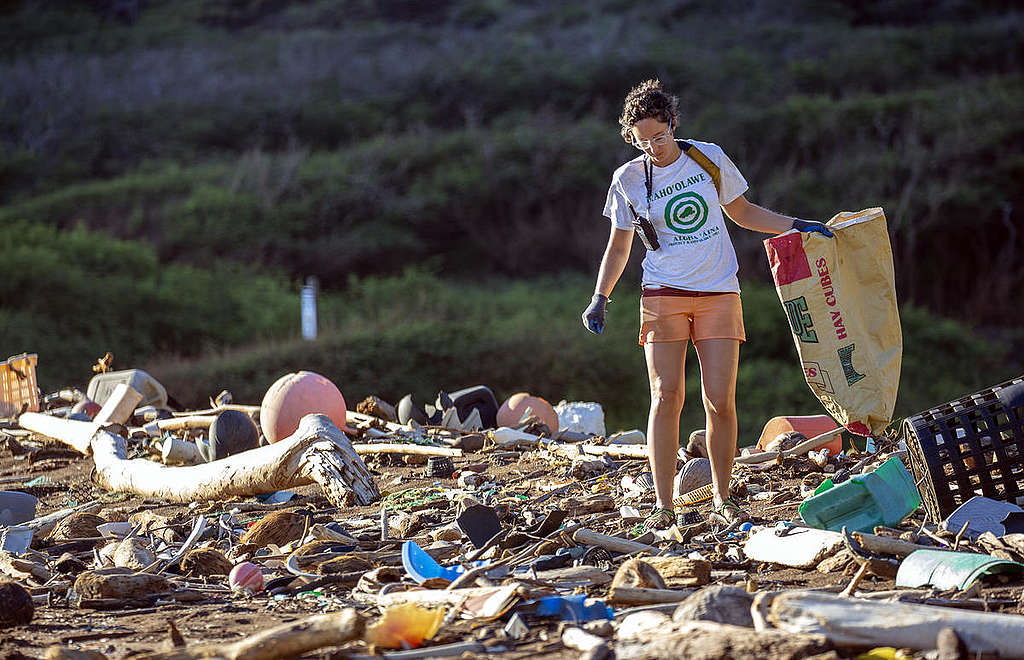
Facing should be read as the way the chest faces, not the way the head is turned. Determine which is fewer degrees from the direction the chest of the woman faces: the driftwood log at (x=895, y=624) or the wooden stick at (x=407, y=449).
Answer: the driftwood log

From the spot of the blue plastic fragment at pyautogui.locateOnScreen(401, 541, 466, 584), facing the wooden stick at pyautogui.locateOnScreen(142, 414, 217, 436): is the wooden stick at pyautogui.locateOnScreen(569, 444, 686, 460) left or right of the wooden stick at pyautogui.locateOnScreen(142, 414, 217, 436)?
right

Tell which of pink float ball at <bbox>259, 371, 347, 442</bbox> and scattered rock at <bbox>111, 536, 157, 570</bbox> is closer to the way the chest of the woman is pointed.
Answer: the scattered rock

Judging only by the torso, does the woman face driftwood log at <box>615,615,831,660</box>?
yes

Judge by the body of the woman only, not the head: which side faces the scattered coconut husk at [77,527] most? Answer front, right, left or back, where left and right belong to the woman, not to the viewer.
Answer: right

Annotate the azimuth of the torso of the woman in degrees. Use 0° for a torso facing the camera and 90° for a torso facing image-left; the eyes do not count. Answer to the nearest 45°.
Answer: approximately 0°

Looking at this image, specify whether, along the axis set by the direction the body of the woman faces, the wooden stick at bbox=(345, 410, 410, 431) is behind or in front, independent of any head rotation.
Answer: behind

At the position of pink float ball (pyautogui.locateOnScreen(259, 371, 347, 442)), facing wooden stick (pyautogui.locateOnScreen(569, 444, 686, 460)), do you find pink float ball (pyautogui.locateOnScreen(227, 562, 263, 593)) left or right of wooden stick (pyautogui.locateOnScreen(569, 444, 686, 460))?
right

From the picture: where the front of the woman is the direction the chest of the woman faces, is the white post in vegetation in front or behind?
behind

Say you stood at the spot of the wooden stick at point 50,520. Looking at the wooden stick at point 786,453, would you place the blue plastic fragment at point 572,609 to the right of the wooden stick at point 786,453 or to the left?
right

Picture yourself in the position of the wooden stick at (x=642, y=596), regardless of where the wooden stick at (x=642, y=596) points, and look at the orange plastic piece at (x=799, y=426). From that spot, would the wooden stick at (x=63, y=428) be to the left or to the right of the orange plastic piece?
left

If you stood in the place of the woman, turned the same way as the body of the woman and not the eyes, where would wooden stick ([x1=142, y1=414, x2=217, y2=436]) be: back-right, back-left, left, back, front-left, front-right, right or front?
back-right
